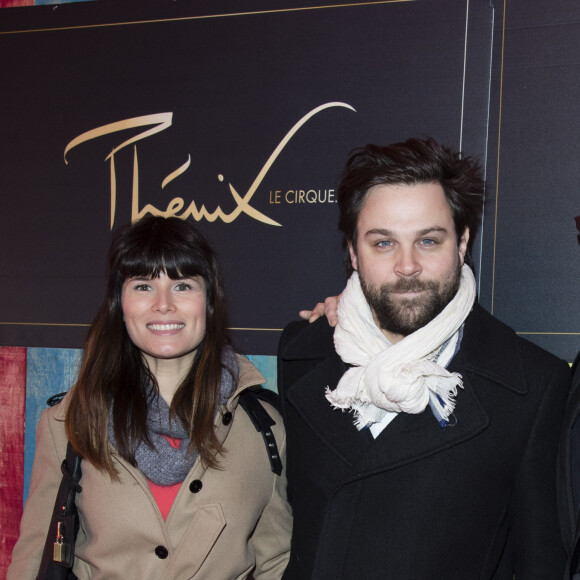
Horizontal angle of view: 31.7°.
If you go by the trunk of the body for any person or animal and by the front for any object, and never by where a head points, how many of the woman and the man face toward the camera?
2

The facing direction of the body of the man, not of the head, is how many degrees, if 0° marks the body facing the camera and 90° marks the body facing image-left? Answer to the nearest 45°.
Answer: approximately 0°

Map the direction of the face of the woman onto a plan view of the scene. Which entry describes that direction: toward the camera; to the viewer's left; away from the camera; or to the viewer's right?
toward the camera

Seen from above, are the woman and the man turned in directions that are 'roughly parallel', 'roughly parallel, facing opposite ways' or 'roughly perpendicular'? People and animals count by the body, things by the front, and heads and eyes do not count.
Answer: roughly parallel

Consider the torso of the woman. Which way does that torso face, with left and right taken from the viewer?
facing the viewer

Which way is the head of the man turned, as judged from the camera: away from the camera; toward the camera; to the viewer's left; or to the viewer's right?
toward the camera
